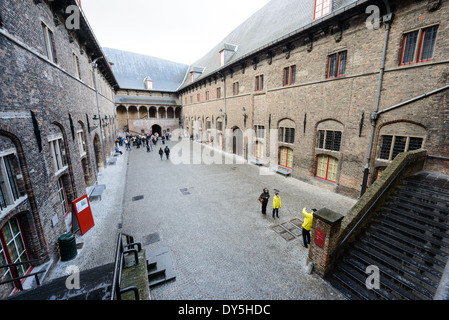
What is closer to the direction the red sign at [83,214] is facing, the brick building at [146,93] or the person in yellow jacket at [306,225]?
the person in yellow jacket

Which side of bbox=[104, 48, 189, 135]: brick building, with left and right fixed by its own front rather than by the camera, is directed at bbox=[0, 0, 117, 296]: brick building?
front

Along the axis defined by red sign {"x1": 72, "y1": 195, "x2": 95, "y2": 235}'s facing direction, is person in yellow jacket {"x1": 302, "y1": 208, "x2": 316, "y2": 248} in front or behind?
in front

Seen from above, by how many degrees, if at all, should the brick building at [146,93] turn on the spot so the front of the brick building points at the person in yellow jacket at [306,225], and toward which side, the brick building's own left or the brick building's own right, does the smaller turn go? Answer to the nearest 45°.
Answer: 0° — it already faces them

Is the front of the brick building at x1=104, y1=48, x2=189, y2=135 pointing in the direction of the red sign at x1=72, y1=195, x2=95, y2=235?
yes

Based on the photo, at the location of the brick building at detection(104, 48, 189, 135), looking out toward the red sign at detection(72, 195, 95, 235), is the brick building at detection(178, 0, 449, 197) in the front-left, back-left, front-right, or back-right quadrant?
front-left

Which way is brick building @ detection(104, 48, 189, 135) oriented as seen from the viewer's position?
toward the camera

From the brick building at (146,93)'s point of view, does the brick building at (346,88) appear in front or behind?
in front

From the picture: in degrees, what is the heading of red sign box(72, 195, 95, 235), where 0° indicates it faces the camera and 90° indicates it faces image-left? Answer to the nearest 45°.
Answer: approximately 315°

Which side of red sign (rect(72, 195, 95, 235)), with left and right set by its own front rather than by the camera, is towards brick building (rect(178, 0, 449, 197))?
front
